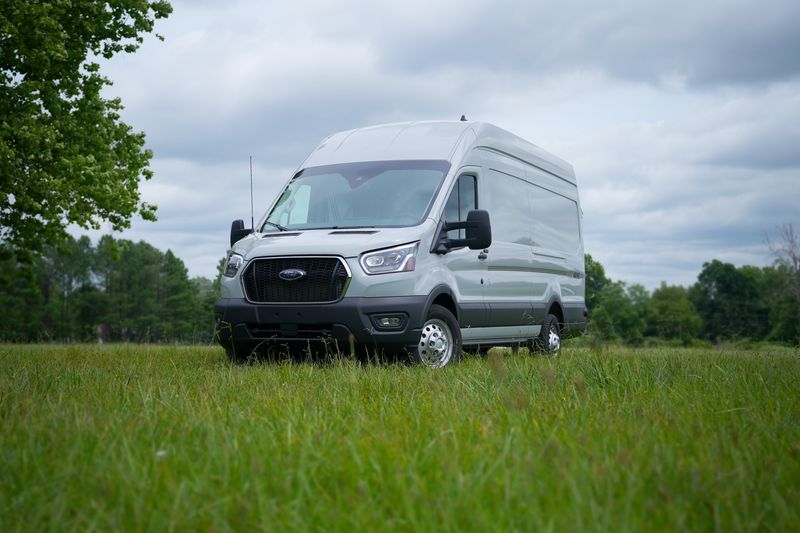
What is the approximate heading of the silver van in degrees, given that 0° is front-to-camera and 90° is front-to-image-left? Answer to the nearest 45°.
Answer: approximately 45°

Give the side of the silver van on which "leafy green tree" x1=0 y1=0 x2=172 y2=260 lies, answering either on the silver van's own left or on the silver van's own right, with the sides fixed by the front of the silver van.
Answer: on the silver van's own right
